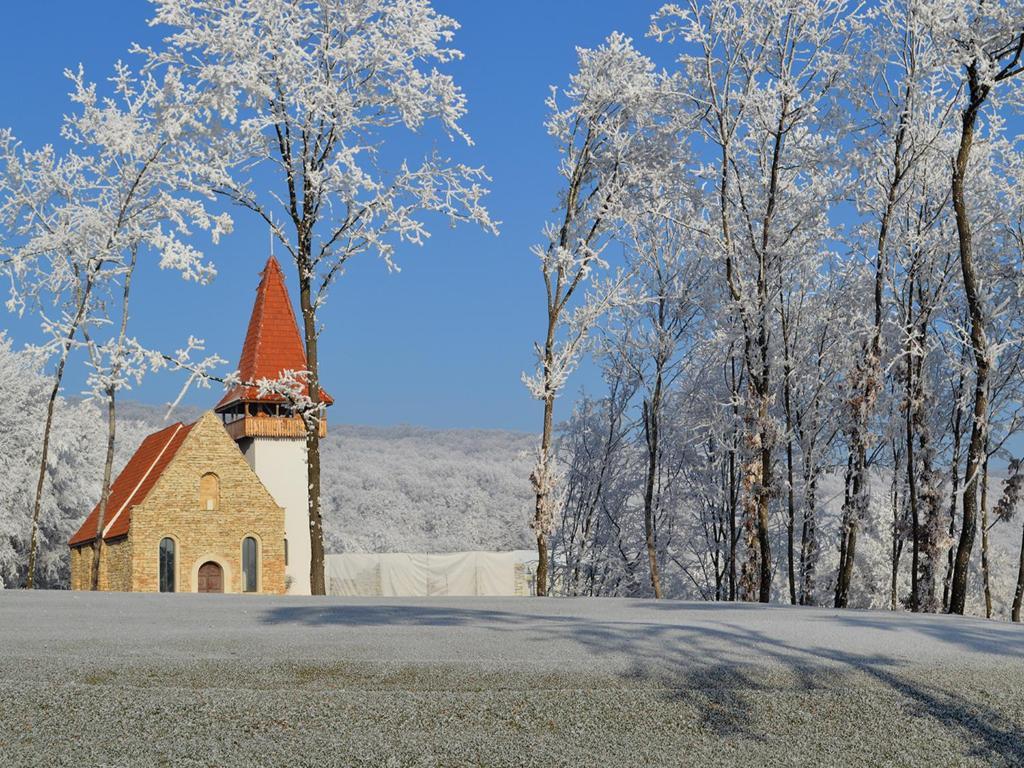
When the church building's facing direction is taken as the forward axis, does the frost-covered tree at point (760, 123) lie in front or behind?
in front

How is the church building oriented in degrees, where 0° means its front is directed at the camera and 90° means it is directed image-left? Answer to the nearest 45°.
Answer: approximately 0°

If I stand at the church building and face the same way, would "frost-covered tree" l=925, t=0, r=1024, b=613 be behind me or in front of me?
in front
